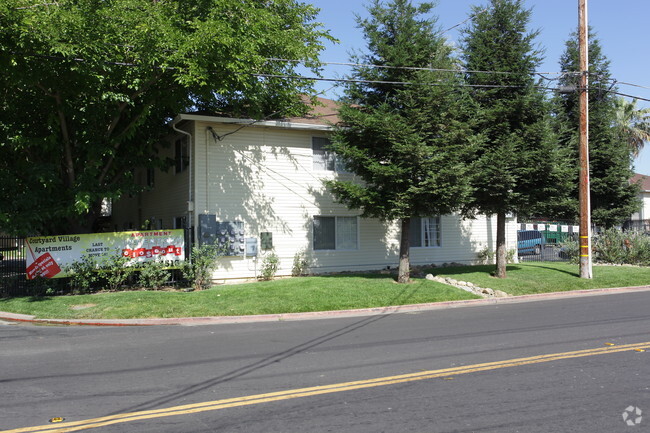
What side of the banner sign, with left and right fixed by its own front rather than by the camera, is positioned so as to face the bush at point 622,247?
left

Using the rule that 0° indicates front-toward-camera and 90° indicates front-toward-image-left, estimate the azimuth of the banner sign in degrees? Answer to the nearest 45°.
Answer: approximately 0°

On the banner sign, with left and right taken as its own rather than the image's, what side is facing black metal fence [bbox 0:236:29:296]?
right

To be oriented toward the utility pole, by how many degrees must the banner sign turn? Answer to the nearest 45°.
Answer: approximately 90° to its left

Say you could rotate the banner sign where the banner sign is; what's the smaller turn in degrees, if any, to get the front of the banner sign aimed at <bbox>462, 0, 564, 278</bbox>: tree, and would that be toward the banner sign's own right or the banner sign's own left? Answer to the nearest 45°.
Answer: approximately 90° to the banner sign's own left

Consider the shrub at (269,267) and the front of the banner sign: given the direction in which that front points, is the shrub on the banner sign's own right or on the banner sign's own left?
on the banner sign's own left

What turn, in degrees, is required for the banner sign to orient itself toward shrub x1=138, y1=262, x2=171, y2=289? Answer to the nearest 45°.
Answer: approximately 90° to its left

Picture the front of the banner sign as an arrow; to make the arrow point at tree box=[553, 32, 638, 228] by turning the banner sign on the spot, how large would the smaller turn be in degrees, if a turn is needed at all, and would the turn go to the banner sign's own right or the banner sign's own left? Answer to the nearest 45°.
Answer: approximately 90° to the banner sign's own left
